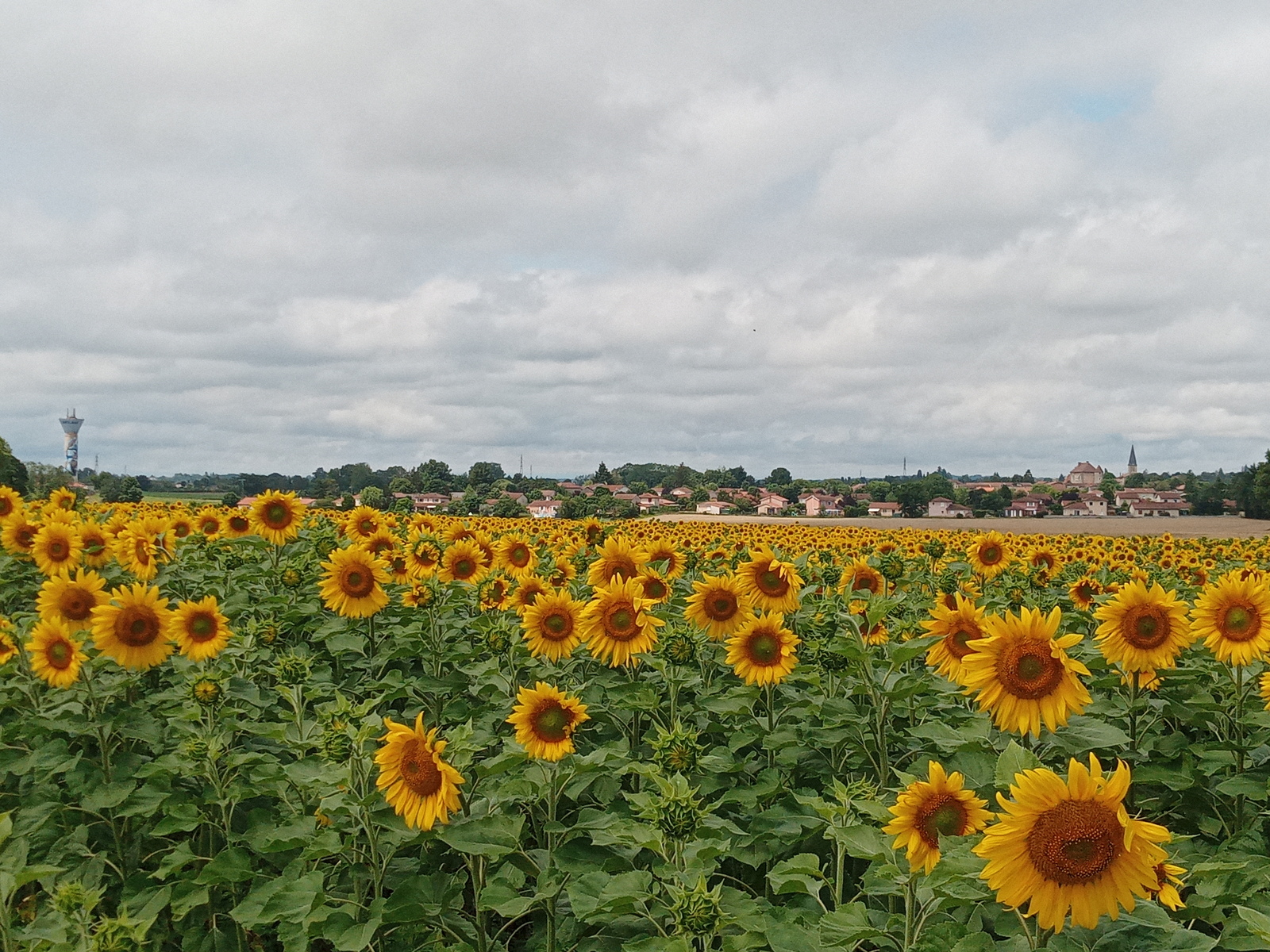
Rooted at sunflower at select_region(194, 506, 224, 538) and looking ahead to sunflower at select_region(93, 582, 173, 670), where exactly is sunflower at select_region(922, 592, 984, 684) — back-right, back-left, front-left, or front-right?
front-left

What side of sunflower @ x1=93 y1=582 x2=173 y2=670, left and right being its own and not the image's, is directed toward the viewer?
front

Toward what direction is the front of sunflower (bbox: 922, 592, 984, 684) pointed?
toward the camera

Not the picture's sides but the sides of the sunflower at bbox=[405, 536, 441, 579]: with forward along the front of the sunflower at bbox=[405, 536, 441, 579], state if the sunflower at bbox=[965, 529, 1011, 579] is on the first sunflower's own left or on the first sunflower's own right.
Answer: on the first sunflower's own left

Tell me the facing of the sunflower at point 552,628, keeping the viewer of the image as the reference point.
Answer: facing the viewer

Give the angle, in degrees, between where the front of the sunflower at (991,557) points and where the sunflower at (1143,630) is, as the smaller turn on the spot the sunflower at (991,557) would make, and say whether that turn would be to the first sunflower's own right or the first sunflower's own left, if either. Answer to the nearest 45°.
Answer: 0° — it already faces it

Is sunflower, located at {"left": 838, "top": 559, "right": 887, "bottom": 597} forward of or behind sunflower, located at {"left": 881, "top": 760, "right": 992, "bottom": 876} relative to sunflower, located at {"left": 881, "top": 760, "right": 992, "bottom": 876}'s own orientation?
behind

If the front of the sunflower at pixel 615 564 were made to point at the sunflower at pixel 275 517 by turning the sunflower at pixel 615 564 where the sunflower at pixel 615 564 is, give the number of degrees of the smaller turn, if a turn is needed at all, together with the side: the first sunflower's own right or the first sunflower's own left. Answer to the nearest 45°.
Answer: approximately 135° to the first sunflower's own right

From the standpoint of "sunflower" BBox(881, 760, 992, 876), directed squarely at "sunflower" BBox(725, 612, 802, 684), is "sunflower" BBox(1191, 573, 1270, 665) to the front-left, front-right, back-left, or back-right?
front-right

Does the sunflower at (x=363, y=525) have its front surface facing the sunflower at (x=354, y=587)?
yes

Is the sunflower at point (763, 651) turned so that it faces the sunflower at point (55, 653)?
no

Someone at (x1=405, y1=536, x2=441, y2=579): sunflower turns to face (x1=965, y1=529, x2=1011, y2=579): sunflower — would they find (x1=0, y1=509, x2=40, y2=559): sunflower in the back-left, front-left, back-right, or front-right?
back-left

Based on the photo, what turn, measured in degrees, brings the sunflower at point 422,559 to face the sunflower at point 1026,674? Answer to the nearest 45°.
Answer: approximately 45° to its left

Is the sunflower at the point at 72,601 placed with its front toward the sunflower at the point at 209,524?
no

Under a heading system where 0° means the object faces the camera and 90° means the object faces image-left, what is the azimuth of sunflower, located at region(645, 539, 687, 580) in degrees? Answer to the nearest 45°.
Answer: approximately 0°

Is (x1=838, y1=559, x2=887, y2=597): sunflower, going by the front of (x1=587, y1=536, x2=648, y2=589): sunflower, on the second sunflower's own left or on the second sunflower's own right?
on the second sunflower's own left

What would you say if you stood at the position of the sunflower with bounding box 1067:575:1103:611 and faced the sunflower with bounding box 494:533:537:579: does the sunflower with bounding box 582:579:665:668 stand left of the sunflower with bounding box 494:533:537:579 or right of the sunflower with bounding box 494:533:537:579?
left
